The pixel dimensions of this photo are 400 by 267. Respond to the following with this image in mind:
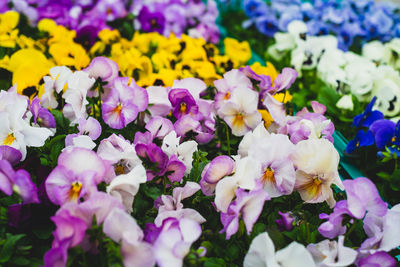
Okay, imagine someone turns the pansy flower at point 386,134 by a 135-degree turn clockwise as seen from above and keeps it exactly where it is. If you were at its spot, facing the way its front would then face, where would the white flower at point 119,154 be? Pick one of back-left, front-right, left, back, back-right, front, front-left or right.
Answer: left

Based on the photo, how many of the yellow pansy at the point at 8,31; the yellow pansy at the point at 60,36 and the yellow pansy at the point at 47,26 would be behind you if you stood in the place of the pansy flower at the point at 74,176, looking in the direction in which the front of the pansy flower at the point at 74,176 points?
3

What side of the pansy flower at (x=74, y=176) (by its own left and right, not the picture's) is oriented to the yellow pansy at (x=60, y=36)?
back

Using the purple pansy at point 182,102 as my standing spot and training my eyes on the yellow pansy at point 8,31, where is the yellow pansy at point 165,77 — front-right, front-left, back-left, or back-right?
front-right

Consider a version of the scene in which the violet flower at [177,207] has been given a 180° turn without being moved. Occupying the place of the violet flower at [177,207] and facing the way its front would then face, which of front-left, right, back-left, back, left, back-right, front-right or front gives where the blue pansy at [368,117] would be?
front

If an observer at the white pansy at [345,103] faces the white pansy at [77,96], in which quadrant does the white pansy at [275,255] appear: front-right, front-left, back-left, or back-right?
front-left

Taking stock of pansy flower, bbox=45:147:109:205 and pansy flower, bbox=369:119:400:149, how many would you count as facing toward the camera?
2

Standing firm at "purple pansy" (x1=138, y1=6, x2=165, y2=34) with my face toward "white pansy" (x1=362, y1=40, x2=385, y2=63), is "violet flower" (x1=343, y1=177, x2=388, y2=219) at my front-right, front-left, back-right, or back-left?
front-right

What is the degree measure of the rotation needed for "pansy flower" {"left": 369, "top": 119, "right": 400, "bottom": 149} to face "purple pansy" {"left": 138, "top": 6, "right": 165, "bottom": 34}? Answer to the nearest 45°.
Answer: approximately 135° to its right

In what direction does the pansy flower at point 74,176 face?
toward the camera

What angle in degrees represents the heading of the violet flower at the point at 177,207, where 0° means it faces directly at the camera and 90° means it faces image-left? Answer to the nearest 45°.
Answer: approximately 45°

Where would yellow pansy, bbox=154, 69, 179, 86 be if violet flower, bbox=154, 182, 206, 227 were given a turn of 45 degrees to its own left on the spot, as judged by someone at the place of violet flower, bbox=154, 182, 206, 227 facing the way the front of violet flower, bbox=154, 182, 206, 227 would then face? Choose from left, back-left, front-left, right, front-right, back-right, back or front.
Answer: back

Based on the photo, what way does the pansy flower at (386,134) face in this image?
toward the camera
